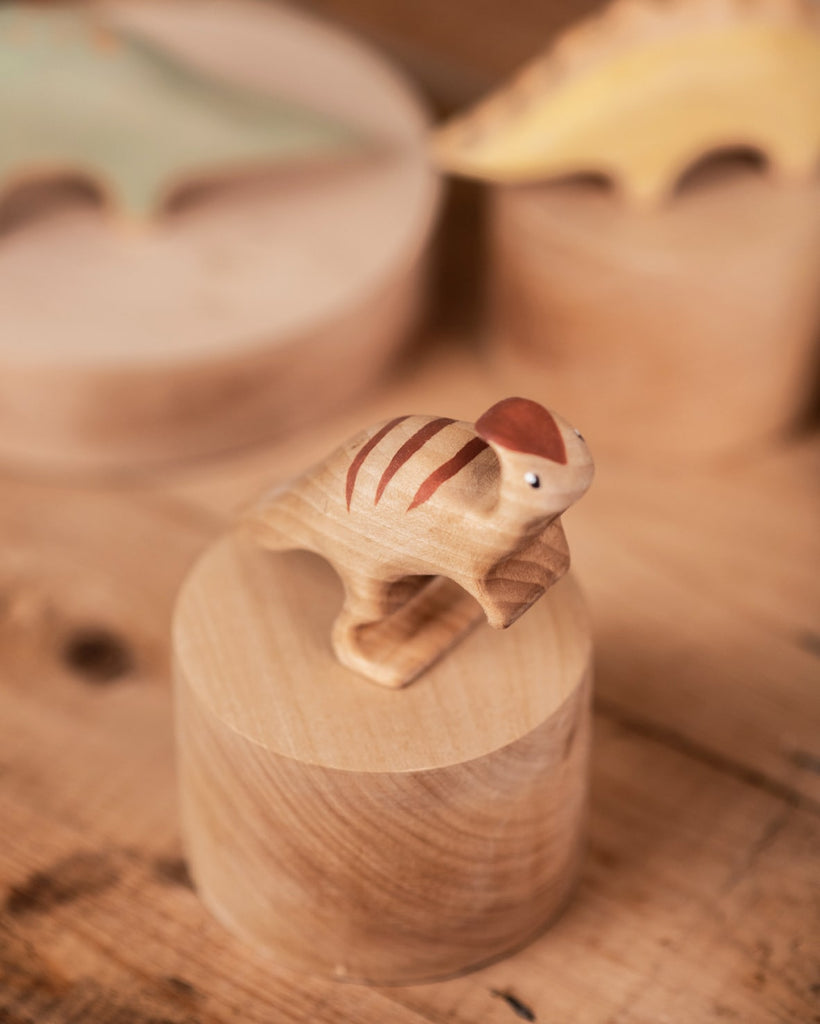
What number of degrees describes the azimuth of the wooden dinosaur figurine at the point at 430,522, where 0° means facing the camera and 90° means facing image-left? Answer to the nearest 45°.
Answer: approximately 315°
